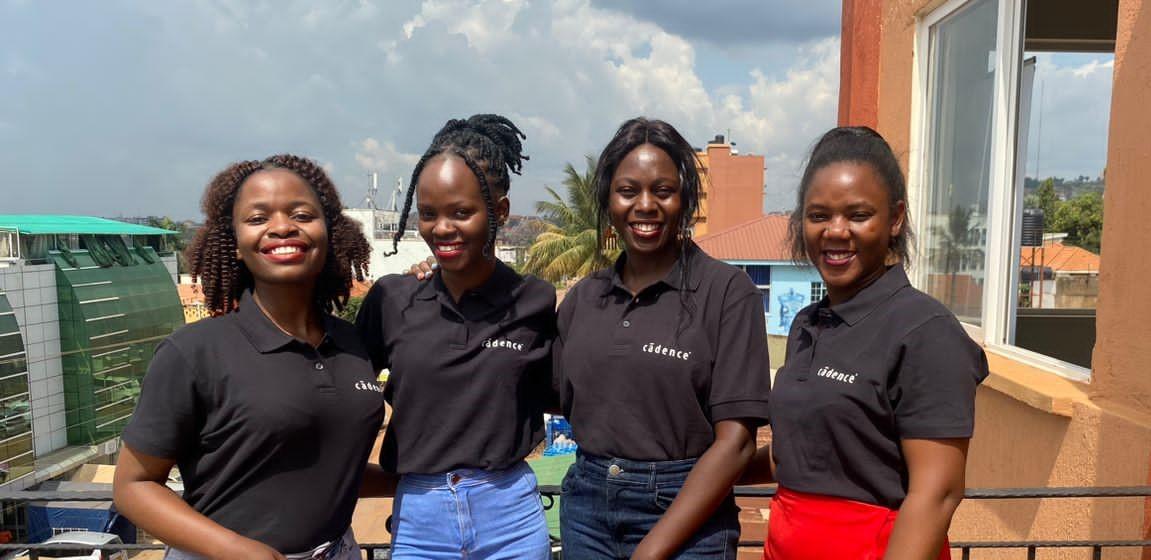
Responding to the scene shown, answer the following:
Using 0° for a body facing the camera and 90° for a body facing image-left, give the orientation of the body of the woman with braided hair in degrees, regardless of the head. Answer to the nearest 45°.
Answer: approximately 0°

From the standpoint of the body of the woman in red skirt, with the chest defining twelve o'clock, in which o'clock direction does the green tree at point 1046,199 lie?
The green tree is roughly at 5 o'clock from the woman in red skirt.

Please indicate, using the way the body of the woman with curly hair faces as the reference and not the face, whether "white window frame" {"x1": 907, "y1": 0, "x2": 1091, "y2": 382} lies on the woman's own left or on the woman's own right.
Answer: on the woman's own left

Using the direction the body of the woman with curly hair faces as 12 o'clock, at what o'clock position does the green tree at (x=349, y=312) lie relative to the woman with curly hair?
The green tree is roughly at 8 o'clock from the woman with curly hair.

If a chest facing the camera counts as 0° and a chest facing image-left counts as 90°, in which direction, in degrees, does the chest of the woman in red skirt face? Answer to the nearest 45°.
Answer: approximately 45°

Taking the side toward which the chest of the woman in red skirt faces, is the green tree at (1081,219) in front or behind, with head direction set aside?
behind

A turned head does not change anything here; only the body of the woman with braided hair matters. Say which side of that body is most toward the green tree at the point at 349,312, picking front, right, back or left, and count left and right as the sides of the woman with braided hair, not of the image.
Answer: back

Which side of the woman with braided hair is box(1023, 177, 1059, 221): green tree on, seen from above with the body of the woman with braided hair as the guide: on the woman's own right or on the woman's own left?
on the woman's own left
